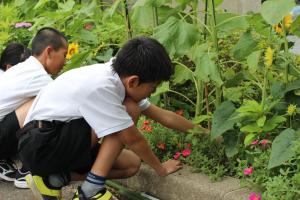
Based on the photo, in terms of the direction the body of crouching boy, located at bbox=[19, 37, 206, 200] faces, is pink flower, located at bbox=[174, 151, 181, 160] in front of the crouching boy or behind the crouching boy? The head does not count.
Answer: in front

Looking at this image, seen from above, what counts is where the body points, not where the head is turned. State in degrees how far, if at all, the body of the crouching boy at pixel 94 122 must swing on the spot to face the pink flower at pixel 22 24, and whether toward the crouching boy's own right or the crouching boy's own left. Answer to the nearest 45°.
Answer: approximately 90° to the crouching boy's own left

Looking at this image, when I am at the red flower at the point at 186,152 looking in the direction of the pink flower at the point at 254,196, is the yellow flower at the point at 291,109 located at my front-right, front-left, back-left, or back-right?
front-left

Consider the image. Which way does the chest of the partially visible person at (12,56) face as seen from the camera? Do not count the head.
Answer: to the viewer's right

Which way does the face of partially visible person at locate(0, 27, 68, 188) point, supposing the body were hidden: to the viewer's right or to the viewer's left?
to the viewer's right

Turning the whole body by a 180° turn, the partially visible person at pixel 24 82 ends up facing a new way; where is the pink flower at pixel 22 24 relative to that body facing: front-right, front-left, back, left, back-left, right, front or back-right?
right

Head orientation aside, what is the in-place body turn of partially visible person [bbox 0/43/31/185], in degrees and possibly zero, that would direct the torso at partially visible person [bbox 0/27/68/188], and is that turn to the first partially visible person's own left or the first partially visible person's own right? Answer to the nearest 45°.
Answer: approximately 90° to the first partially visible person's own right

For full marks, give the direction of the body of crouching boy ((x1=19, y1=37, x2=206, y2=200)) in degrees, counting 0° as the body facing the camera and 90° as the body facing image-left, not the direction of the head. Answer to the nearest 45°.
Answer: approximately 270°

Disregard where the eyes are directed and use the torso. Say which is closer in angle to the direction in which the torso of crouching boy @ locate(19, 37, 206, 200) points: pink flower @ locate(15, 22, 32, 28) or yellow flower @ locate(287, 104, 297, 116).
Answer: the yellow flower

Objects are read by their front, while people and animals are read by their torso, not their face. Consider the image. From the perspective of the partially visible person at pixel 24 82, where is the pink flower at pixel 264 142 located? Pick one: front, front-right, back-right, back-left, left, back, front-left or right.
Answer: front-right

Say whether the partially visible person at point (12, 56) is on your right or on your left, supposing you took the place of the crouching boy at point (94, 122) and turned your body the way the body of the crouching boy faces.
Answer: on your left

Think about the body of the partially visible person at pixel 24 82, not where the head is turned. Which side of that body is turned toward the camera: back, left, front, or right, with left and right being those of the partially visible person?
right

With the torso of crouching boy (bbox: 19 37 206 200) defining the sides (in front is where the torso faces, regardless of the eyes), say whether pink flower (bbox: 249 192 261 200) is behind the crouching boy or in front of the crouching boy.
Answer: in front

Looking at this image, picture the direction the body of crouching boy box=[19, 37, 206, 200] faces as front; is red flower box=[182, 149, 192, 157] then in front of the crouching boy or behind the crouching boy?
in front
